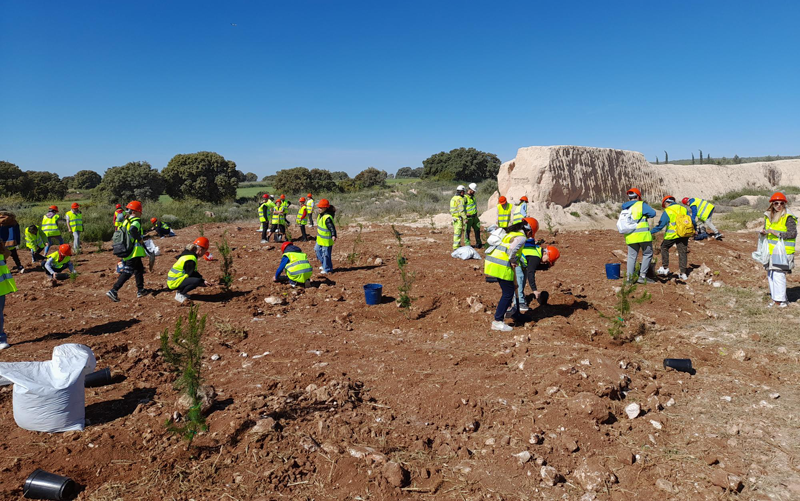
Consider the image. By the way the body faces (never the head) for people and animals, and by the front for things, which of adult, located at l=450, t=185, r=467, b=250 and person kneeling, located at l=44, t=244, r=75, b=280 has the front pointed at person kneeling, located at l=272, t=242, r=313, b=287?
person kneeling, located at l=44, t=244, r=75, b=280

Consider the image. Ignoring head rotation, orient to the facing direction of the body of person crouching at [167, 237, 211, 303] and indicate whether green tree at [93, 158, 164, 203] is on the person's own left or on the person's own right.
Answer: on the person's own left

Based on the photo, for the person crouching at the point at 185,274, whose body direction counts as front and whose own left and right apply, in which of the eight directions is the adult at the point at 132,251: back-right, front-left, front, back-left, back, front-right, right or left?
back-left

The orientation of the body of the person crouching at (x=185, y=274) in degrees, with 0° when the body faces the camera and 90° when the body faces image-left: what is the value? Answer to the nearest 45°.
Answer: approximately 270°

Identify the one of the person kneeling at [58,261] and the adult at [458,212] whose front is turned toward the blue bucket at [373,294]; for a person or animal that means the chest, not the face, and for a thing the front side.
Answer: the person kneeling
